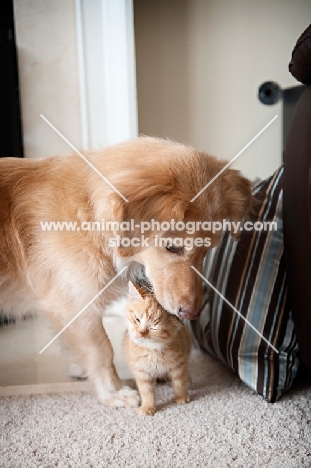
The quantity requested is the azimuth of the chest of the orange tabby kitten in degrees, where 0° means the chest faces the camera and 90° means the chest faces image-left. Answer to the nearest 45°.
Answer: approximately 0°
